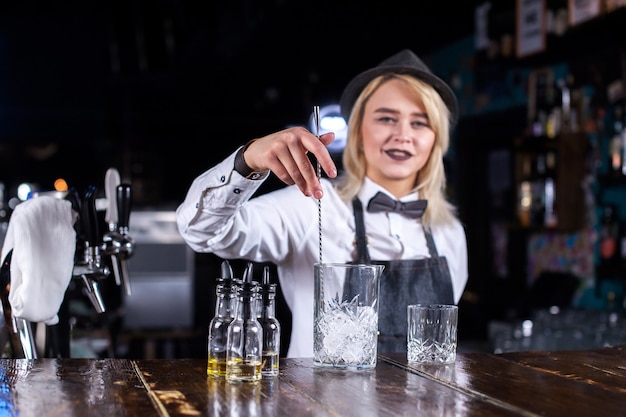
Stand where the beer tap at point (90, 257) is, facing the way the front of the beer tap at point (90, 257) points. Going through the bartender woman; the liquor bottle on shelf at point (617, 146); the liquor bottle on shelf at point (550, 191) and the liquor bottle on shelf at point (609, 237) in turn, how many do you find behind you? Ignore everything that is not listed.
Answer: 0

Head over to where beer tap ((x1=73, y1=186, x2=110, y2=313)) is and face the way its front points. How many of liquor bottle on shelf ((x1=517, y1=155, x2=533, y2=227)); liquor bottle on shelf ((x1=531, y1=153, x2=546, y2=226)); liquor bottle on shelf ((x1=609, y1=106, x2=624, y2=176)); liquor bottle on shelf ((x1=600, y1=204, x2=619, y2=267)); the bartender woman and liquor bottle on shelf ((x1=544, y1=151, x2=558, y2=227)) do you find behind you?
0

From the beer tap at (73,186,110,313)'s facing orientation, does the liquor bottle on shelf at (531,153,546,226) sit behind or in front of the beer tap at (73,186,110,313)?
in front

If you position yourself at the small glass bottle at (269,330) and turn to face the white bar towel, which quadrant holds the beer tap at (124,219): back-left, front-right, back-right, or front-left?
front-right

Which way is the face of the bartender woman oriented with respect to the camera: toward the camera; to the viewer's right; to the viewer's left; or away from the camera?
toward the camera

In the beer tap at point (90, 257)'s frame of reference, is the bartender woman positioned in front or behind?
in front

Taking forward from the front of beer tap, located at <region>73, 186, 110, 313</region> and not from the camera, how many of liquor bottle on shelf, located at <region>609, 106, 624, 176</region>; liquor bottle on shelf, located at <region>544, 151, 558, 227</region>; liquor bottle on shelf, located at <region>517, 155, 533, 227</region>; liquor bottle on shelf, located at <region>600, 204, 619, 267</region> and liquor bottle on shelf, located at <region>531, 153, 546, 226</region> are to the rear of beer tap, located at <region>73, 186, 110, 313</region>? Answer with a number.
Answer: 0

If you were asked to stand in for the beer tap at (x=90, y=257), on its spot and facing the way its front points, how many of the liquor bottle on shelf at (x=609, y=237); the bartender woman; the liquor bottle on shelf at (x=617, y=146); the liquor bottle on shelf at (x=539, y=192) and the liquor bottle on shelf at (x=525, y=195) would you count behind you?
0

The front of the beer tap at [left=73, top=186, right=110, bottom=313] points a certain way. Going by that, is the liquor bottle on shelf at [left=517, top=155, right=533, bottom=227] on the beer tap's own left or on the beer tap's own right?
on the beer tap's own left

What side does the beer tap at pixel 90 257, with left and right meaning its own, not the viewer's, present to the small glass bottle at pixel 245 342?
right

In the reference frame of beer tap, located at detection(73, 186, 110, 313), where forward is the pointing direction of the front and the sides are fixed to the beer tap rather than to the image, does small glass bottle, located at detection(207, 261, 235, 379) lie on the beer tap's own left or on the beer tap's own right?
on the beer tap's own right

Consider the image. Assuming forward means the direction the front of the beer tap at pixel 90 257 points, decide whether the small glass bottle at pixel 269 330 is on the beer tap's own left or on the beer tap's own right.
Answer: on the beer tap's own right

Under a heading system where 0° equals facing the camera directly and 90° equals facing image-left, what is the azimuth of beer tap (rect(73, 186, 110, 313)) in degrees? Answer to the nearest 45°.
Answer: approximately 270°

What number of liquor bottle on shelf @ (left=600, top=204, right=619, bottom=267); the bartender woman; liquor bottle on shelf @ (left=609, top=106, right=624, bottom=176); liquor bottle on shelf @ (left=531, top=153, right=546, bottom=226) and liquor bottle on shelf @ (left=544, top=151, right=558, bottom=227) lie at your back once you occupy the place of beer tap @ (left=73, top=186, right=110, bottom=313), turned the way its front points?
0
